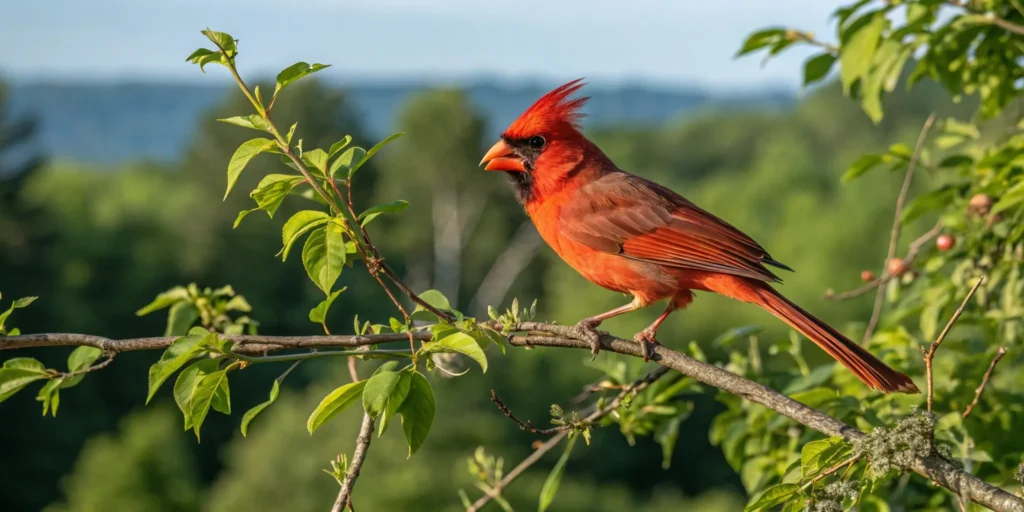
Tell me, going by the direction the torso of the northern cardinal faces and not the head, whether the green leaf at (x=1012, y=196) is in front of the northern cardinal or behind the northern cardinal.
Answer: behind

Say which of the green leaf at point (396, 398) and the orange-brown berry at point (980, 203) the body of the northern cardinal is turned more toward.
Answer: the green leaf

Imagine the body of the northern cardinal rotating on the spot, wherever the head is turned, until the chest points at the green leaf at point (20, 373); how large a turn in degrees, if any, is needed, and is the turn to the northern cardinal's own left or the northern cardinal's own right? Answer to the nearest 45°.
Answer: approximately 45° to the northern cardinal's own left

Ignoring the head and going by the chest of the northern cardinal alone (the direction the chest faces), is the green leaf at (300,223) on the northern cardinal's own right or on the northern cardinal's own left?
on the northern cardinal's own left

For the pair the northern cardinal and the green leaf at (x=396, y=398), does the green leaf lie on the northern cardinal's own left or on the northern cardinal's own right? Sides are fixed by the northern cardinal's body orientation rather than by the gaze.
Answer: on the northern cardinal's own left

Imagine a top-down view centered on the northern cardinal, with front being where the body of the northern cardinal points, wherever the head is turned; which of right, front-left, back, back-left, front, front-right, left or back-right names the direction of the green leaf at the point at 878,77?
back

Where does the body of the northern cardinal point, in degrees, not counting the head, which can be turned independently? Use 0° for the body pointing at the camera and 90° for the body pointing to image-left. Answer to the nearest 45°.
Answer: approximately 90°
